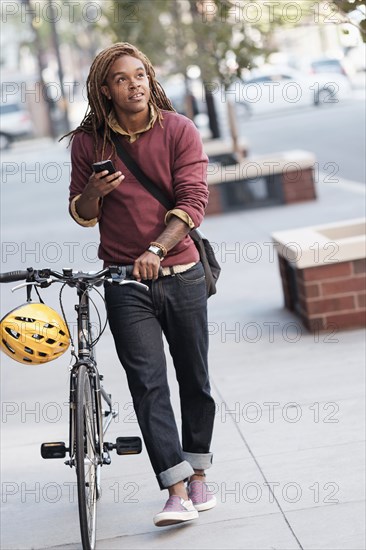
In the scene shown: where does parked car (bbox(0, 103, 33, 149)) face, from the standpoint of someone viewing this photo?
facing to the left of the viewer

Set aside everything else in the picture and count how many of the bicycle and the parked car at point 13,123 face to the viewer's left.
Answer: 1

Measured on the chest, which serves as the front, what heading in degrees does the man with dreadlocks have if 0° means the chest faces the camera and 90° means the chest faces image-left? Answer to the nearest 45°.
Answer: approximately 0°

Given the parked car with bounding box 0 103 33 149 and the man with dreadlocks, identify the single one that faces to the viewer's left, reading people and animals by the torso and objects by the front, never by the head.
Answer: the parked car

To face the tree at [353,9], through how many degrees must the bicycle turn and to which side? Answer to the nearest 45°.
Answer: approximately 135° to its left

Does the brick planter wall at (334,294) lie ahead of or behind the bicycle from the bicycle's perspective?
behind

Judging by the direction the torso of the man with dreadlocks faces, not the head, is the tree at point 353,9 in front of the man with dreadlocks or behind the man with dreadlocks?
behind

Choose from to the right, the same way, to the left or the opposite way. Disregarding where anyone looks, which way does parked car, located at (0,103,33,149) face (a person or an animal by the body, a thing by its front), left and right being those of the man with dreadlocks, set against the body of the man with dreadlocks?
to the right

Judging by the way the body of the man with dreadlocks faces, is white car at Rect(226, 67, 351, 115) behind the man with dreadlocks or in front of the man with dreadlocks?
behind
